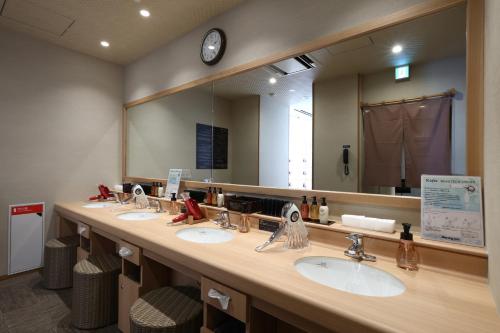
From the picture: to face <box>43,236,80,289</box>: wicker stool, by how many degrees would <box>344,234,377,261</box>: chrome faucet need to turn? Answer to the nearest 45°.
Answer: approximately 45° to its right

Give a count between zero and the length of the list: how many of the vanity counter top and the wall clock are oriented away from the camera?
0

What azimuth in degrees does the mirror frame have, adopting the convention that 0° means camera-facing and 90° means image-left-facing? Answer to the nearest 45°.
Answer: approximately 45°

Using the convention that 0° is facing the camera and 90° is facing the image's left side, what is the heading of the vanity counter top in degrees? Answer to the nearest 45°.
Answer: approximately 45°

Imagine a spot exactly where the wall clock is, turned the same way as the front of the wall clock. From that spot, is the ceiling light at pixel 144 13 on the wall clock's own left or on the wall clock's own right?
on the wall clock's own right

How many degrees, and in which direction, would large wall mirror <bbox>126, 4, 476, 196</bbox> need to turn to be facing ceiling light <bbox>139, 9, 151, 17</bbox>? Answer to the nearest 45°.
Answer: approximately 45° to its right
